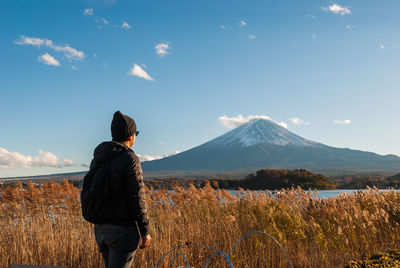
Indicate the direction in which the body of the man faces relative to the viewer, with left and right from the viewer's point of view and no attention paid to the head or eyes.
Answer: facing away from the viewer and to the right of the viewer

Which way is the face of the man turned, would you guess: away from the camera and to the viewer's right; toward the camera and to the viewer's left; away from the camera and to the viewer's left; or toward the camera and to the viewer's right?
away from the camera and to the viewer's right
